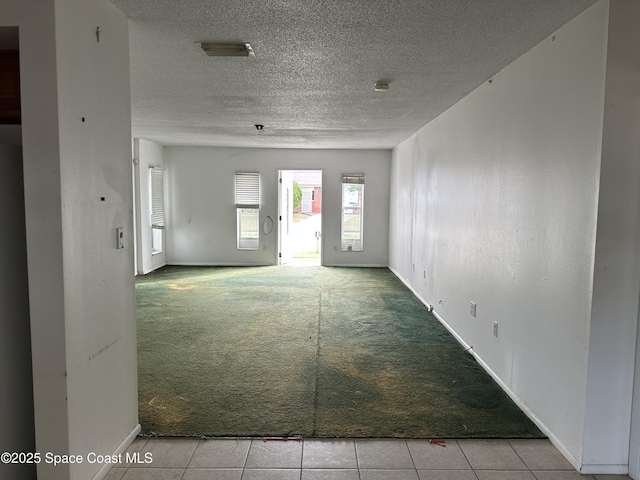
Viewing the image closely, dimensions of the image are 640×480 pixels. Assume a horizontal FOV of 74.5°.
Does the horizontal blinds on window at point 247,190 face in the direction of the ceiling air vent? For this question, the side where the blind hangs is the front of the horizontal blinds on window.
yes

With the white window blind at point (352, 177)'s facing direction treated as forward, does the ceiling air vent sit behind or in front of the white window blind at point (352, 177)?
in front

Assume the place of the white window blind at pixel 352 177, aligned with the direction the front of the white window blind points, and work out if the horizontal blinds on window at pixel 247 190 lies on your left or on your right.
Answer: on your right

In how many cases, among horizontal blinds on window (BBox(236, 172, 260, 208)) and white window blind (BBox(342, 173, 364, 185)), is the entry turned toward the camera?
2

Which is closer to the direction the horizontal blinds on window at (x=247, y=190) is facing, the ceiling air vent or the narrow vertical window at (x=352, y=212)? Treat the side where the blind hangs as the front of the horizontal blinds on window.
the ceiling air vent

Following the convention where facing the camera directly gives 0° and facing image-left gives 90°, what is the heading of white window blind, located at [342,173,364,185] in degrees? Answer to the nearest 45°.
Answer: approximately 0°

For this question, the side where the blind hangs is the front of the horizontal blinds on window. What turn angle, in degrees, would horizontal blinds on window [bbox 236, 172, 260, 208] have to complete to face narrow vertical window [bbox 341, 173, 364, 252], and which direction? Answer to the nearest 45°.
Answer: approximately 90° to its left

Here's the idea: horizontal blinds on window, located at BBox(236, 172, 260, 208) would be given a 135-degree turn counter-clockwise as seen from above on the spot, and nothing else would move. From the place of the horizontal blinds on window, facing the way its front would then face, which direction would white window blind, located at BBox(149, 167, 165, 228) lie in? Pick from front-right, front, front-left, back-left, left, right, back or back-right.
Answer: back-left

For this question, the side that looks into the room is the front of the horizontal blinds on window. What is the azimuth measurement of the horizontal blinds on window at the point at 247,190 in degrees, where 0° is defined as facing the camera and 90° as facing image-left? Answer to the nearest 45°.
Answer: approximately 0°

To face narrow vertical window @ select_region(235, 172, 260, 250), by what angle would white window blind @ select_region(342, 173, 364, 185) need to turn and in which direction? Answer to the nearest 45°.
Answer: approximately 90° to its right
